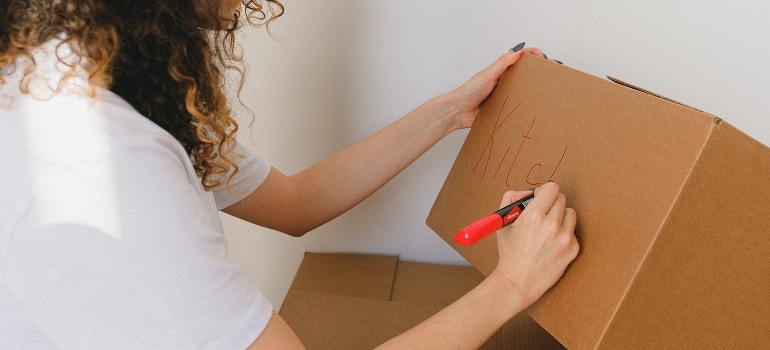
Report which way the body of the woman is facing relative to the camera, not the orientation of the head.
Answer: to the viewer's right

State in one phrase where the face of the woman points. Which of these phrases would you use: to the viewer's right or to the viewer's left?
to the viewer's right

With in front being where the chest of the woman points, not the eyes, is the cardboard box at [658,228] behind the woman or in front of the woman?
in front
